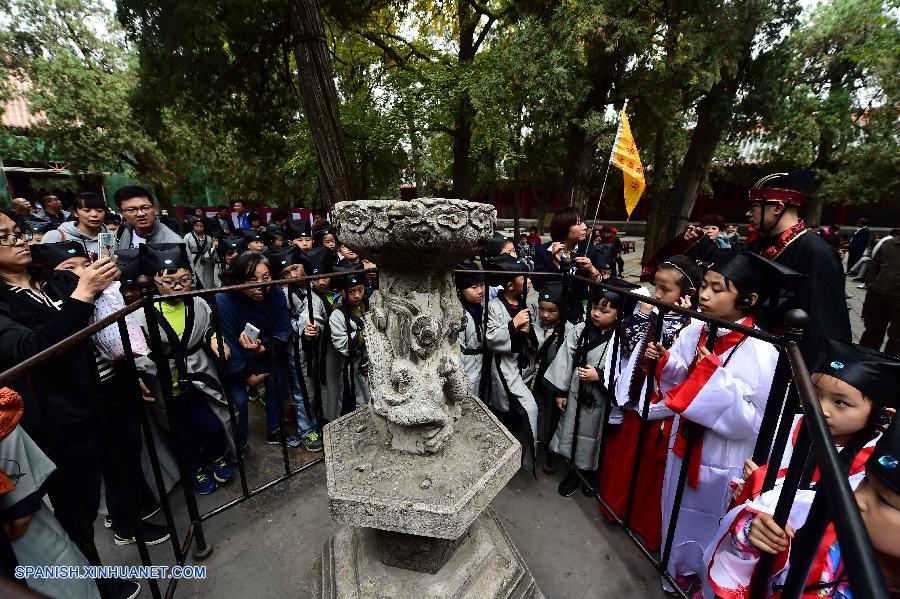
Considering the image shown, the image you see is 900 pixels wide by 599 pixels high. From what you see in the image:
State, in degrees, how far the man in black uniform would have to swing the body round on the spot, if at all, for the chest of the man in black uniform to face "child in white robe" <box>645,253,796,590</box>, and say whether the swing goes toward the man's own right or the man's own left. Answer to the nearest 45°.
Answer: approximately 90° to the man's own left

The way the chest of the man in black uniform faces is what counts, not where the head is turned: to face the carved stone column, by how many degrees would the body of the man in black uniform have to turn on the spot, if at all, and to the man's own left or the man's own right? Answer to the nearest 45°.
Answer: approximately 45° to the man's own left

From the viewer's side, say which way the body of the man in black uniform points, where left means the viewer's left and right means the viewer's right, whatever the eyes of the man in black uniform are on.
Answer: facing to the left of the viewer

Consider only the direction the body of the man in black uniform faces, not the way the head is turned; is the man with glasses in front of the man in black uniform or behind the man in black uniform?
in front
